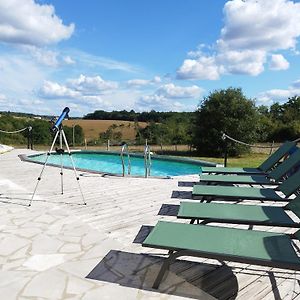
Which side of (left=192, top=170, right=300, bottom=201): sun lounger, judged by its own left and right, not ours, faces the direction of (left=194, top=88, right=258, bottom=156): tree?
right

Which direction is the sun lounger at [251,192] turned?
to the viewer's left

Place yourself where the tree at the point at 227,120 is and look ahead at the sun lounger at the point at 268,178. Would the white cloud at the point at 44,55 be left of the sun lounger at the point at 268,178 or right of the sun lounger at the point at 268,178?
right

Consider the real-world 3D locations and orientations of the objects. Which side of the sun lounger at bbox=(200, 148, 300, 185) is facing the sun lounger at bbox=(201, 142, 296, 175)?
right

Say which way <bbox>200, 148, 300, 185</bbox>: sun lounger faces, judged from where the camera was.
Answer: facing to the left of the viewer

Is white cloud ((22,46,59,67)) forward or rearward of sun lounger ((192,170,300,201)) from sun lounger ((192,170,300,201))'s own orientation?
forward

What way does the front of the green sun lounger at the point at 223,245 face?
to the viewer's left

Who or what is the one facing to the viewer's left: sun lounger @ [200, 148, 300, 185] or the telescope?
the sun lounger

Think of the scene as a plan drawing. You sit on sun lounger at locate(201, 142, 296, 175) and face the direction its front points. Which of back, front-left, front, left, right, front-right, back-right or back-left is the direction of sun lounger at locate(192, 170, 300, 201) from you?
left

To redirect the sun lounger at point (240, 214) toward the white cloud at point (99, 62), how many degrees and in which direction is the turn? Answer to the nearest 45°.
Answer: approximately 45° to its right

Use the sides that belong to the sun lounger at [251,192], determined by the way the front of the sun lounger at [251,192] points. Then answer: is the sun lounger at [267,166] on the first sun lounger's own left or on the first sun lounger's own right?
on the first sun lounger's own right

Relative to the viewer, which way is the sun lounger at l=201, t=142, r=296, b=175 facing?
to the viewer's left

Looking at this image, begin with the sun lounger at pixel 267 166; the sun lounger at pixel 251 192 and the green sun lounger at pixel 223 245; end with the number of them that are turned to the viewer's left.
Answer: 3

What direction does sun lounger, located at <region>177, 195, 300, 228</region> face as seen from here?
to the viewer's left

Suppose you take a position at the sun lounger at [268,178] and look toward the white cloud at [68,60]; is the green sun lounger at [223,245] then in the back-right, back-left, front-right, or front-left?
back-left
